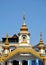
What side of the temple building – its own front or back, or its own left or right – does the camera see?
front
